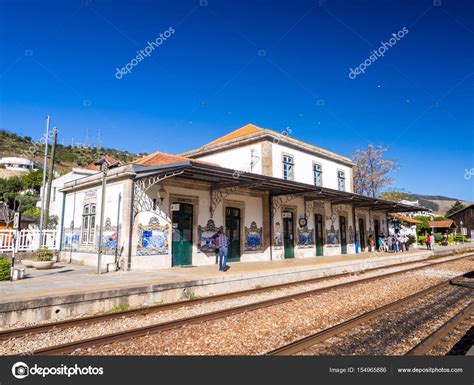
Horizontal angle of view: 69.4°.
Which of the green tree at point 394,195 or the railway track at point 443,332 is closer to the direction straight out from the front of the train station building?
the railway track

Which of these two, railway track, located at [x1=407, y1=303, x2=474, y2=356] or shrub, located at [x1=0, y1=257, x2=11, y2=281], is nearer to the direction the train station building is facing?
the railway track

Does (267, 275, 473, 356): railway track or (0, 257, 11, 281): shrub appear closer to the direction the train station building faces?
the railway track

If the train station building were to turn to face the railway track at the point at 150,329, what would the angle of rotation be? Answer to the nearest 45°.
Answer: approximately 45° to its right

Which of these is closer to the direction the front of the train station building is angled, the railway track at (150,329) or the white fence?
the railway track

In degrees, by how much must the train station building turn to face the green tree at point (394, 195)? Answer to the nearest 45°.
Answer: approximately 90° to its left

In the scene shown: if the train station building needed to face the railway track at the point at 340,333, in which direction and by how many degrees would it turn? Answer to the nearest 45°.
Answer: approximately 45° to its right

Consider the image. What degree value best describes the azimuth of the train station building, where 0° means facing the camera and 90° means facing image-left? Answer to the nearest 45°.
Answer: approximately 315°
